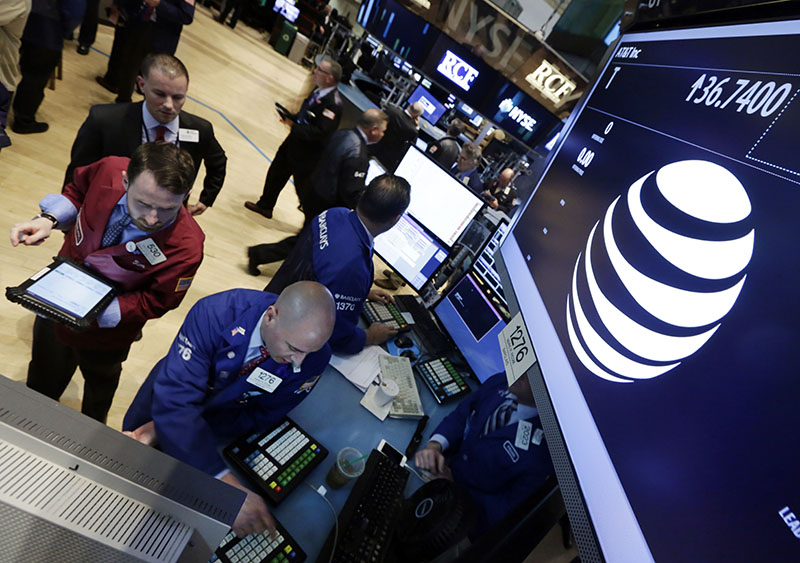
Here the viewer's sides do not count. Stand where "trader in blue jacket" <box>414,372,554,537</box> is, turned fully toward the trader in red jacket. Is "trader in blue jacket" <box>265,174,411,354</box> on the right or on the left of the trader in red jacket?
right

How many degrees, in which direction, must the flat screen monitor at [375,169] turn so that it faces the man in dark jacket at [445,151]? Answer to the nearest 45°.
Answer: approximately 135° to its right

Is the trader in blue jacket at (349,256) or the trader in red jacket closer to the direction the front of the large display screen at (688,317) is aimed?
the trader in red jacket

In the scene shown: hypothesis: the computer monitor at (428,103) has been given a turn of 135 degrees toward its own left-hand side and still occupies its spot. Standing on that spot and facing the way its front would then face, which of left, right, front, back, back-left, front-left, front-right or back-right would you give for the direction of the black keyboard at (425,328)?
back-right

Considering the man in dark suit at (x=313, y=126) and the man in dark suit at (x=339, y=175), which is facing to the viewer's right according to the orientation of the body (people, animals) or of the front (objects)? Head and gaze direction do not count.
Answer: the man in dark suit at (x=339, y=175)

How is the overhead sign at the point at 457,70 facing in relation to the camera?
toward the camera

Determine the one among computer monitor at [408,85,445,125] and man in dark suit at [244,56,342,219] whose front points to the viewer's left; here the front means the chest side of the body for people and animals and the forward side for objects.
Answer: the man in dark suit

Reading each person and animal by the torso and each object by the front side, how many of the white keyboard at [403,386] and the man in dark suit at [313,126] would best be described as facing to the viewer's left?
2

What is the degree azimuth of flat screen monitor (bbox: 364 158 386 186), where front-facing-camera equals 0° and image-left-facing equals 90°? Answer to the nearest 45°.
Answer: approximately 45°

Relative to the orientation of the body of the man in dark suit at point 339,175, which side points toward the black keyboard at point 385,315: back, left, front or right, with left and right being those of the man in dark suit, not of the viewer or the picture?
right

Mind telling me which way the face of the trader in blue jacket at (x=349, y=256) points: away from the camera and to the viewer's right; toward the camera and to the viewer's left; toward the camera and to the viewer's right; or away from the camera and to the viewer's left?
away from the camera and to the viewer's right
